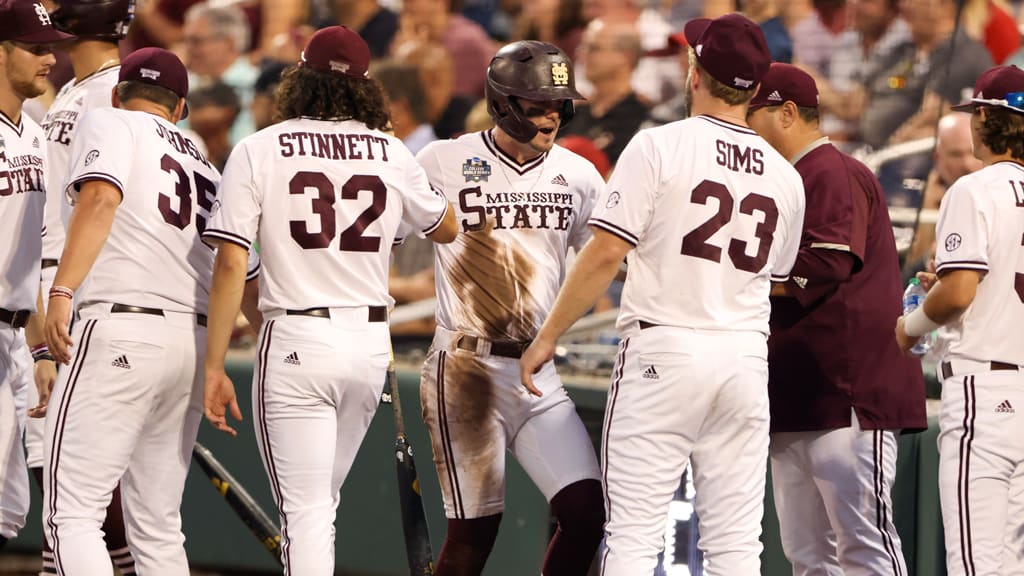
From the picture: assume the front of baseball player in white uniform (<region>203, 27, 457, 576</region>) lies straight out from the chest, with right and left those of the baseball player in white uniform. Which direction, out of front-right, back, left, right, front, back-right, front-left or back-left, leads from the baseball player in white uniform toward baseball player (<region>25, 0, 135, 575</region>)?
front-left

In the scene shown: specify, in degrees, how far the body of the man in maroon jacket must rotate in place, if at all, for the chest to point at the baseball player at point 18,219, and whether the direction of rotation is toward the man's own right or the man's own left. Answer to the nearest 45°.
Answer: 0° — they already face them

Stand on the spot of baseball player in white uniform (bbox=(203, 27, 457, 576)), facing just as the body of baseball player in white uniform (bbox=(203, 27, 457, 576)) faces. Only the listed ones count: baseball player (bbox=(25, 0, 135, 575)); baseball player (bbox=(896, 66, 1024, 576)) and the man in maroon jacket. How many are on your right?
2

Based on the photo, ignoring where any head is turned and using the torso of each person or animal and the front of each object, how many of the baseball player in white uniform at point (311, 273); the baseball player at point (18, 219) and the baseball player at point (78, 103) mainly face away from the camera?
1

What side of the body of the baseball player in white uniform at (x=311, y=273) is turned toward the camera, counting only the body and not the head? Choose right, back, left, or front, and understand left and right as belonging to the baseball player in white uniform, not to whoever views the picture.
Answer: back

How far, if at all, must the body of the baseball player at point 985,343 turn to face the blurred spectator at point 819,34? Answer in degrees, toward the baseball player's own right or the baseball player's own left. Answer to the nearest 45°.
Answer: approximately 45° to the baseball player's own right

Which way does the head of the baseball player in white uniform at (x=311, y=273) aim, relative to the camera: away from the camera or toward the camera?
away from the camera

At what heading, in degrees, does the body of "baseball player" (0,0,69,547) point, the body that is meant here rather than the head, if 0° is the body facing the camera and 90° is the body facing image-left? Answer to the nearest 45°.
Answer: approximately 315°

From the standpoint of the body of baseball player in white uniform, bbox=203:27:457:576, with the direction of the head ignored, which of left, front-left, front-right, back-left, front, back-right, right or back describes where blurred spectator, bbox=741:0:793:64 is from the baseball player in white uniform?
front-right

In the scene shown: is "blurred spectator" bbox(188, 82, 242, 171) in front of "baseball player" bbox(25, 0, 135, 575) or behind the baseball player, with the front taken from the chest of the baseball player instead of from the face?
behind

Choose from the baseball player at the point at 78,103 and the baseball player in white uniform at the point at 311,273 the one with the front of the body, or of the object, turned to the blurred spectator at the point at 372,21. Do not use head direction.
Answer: the baseball player in white uniform

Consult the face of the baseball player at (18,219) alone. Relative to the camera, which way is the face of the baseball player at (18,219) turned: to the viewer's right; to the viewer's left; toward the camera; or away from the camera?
to the viewer's right

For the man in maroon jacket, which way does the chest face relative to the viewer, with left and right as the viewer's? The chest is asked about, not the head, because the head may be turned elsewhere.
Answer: facing to the left of the viewer

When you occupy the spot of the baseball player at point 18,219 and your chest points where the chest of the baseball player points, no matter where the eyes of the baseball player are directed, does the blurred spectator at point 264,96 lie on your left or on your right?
on your left
